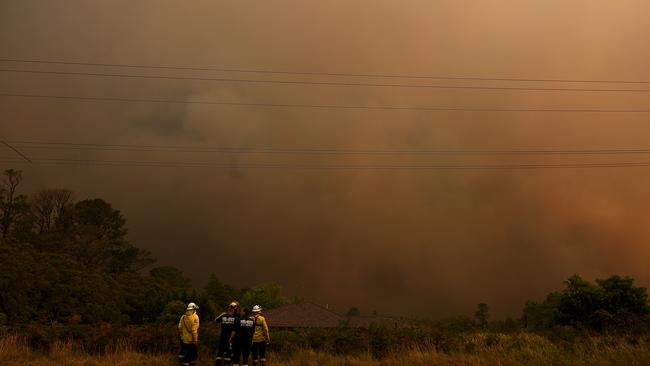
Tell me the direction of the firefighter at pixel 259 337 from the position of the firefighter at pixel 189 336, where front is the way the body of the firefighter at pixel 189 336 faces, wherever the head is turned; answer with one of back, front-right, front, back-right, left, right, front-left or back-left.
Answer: front-right

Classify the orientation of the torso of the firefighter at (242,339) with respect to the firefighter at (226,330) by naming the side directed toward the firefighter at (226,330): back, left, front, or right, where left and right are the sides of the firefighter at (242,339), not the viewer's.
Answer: left

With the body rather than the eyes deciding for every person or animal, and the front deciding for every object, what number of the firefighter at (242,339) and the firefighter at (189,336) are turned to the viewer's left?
0

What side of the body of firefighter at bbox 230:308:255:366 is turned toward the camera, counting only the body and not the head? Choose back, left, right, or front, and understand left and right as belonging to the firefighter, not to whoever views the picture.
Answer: back

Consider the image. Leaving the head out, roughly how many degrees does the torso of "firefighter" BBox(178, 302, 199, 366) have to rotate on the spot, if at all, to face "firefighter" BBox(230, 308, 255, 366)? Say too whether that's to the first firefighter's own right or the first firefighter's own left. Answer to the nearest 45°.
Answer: approximately 45° to the first firefighter's own right

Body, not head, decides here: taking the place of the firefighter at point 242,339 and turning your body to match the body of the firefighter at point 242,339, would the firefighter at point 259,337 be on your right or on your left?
on your right

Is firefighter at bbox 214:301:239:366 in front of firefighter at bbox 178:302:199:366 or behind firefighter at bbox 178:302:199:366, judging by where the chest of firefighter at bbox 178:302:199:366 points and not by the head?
in front

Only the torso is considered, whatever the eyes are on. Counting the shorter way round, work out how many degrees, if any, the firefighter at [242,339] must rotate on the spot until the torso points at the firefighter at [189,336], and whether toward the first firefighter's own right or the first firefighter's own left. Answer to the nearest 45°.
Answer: approximately 90° to the first firefighter's own left

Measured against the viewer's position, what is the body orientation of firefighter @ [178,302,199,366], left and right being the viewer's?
facing away from the viewer and to the right of the viewer
